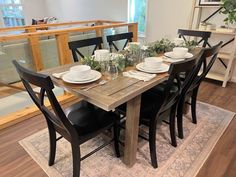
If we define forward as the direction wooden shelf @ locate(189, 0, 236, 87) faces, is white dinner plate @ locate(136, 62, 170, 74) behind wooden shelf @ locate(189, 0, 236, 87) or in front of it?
in front

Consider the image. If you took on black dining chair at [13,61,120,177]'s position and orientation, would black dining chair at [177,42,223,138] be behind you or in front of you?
in front

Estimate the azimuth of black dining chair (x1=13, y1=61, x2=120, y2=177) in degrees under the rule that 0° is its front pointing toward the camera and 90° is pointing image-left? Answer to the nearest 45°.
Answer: approximately 225°

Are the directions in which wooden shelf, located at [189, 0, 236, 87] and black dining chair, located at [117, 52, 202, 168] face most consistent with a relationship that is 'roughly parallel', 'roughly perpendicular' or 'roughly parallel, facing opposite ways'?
roughly perpendicular

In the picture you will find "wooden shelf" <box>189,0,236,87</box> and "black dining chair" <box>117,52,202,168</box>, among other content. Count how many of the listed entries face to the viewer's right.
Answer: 0

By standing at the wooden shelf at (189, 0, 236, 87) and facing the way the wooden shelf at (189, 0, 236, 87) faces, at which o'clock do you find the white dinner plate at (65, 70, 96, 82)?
The white dinner plate is roughly at 11 o'clock from the wooden shelf.

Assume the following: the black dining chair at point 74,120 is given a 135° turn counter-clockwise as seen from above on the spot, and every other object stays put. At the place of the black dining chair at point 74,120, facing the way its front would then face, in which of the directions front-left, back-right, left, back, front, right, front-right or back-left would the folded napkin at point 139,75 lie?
back

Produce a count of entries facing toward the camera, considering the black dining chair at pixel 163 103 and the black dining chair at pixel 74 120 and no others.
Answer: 0

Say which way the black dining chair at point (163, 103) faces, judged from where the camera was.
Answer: facing away from the viewer and to the left of the viewer

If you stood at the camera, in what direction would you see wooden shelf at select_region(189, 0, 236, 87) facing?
facing the viewer and to the left of the viewer

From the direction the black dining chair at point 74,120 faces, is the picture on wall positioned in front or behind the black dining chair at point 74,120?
in front
